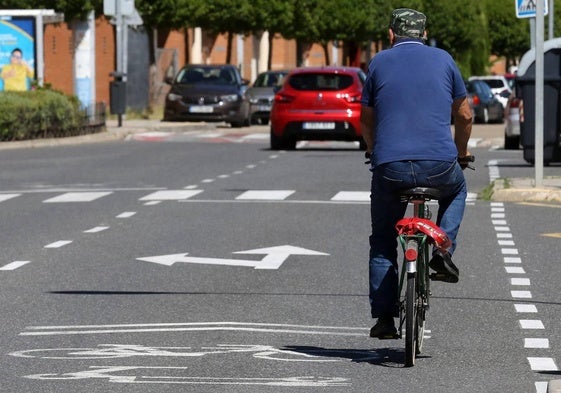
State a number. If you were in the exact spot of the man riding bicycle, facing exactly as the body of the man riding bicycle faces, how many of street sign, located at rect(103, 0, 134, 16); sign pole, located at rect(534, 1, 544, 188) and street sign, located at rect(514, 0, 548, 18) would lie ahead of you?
3

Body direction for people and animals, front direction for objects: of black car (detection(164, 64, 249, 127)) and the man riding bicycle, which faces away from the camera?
the man riding bicycle

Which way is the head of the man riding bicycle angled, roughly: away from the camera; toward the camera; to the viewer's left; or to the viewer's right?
away from the camera

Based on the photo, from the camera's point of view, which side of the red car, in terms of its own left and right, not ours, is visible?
back

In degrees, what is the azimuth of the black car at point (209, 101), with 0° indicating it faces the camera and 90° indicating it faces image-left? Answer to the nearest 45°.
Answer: approximately 0°

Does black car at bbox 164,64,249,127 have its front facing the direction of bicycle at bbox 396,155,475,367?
yes

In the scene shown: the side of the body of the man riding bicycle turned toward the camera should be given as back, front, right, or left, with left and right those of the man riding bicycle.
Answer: back

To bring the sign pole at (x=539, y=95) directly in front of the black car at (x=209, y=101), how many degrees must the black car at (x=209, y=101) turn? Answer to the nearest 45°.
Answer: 0° — it already faces it

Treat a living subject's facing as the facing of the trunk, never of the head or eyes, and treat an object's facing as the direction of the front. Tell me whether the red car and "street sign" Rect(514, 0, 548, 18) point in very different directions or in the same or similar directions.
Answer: very different directions

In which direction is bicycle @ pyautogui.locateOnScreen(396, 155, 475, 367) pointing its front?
away from the camera

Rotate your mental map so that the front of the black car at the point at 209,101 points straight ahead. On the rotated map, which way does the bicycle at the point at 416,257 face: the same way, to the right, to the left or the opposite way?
the opposite way

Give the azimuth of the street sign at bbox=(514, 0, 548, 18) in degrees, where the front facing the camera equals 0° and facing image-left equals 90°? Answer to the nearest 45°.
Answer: approximately 0°
